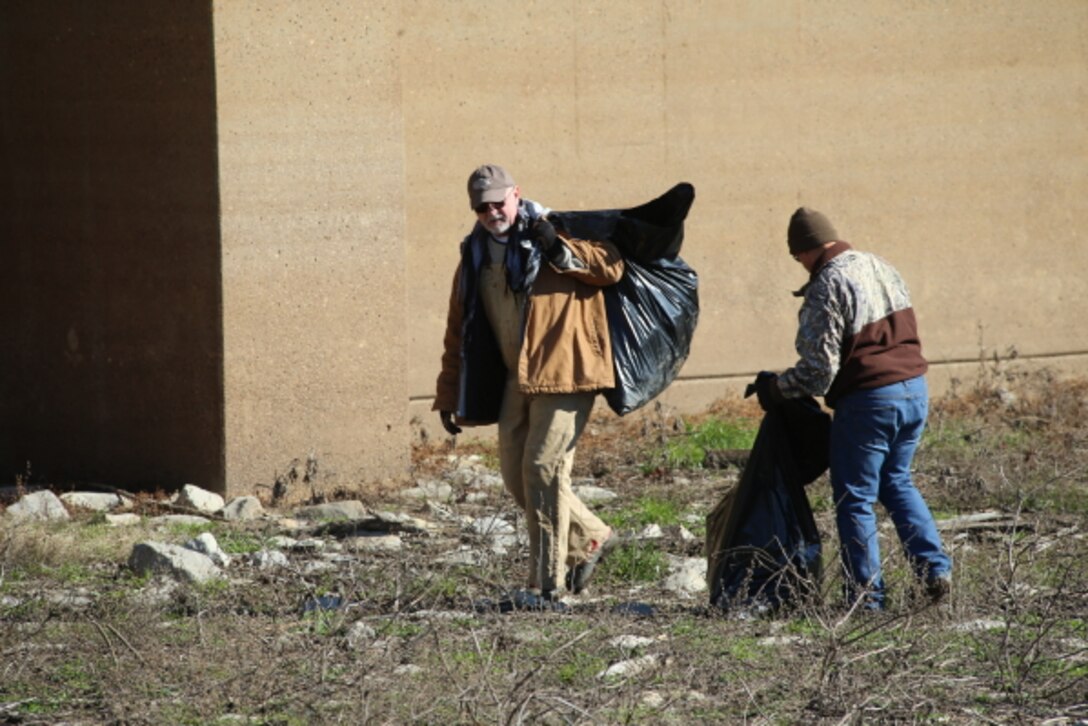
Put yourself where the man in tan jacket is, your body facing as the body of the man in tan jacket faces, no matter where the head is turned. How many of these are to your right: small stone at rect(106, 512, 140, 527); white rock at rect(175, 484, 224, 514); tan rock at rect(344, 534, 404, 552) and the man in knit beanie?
3

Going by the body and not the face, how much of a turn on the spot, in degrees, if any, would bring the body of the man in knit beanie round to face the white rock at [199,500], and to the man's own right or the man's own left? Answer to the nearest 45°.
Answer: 0° — they already face it

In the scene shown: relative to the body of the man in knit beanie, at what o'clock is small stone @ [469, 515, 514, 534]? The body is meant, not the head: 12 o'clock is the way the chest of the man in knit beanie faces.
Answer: The small stone is roughly at 12 o'clock from the man in knit beanie.

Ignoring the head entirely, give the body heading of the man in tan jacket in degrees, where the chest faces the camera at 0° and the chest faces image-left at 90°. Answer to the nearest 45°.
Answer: approximately 45°

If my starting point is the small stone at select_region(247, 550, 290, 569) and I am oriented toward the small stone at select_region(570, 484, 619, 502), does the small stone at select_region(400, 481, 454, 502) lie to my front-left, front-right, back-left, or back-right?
front-left

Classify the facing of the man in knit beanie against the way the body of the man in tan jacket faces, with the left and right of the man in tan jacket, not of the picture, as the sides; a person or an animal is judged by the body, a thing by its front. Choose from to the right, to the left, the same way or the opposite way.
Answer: to the right

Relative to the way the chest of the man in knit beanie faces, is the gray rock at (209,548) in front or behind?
in front

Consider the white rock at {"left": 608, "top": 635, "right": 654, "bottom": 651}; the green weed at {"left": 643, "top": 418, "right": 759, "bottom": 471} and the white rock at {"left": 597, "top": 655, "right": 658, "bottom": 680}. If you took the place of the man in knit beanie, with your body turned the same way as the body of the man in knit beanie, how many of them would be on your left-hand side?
2

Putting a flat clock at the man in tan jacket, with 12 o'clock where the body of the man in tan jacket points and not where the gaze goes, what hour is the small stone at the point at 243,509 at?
The small stone is roughly at 3 o'clock from the man in tan jacket.

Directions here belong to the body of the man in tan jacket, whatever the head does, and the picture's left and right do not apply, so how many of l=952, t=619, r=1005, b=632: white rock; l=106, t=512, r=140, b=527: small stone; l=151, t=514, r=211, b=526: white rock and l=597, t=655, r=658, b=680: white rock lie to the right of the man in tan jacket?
2

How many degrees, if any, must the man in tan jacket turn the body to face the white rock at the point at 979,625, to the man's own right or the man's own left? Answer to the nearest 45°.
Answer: approximately 90° to the man's own left

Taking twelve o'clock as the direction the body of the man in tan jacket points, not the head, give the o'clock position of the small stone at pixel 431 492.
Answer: The small stone is roughly at 4 o'clock from the man in tan jacket.

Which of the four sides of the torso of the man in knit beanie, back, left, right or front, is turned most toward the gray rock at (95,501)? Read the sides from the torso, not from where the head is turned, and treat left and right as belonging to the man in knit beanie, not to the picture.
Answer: front

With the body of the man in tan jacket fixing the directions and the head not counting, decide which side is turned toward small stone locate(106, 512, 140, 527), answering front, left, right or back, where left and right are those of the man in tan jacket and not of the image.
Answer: right

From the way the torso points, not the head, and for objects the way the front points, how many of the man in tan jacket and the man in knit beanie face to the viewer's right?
0

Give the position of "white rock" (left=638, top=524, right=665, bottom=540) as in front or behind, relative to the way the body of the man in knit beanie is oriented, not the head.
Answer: in front

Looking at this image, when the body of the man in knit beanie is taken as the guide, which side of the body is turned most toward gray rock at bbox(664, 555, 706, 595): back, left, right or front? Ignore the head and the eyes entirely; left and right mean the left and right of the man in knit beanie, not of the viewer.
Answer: front

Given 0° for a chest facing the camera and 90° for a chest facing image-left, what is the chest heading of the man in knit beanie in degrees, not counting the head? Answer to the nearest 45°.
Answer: approximately 135°
